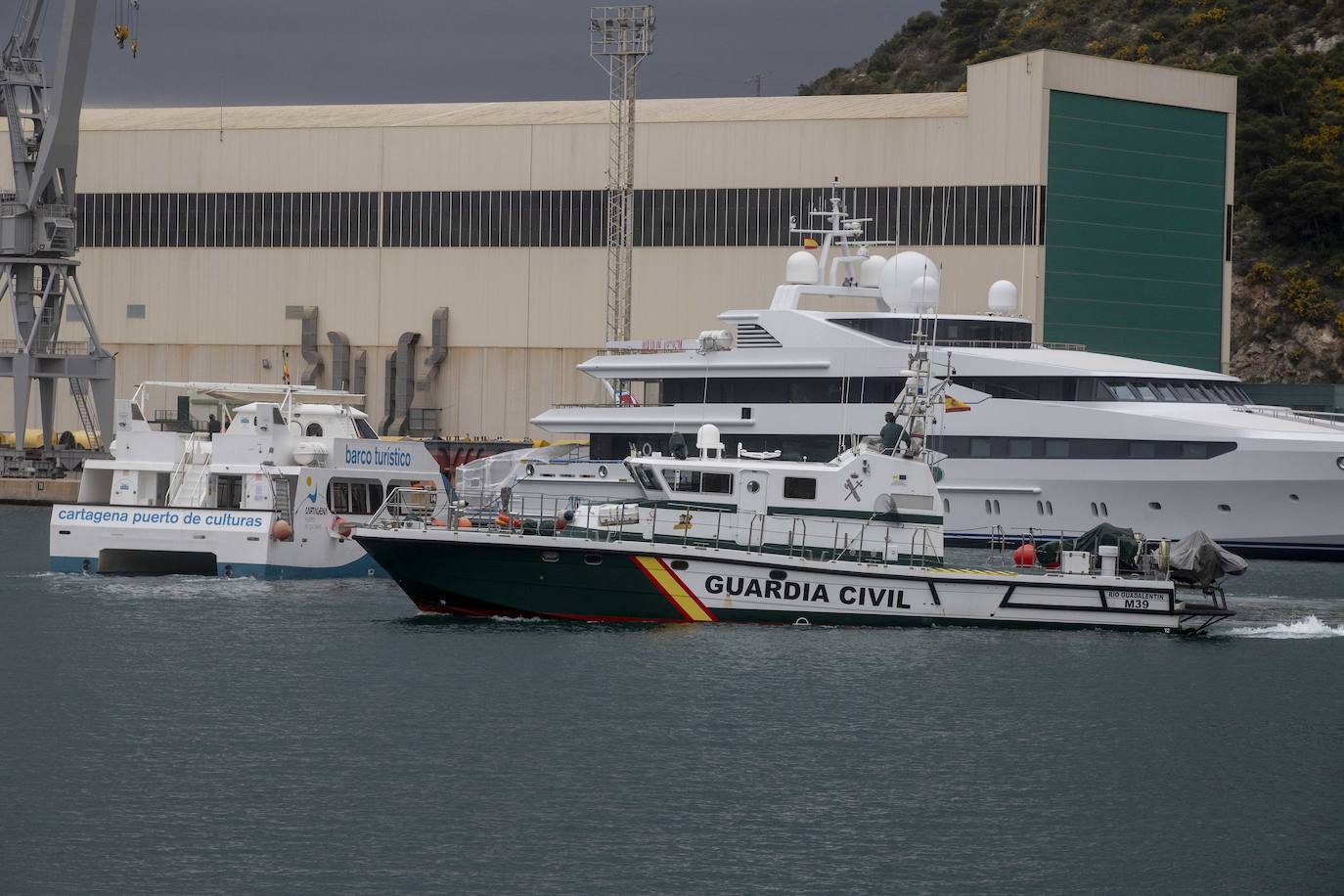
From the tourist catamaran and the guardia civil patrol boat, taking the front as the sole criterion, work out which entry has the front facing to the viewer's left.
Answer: the guardia civil patrol boat

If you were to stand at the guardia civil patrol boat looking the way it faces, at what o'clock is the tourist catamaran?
The tourist catamaran is roughly at 1 o'clock from the guardia civil patrol boat.

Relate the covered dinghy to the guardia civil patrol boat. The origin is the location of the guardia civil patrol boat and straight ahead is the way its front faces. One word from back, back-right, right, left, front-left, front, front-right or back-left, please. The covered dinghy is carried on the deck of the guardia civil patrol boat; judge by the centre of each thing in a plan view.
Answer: back

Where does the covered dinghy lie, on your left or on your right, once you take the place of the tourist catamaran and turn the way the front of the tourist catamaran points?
on your right

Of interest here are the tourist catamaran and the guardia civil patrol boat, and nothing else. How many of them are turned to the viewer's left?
1

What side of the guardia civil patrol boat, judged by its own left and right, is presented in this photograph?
left

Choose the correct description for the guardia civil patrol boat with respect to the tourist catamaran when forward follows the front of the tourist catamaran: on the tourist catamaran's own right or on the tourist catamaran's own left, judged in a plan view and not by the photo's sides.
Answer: on the tourist catamaran's own right

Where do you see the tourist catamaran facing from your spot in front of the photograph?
facing away from the viewer and to the right of the viewer
